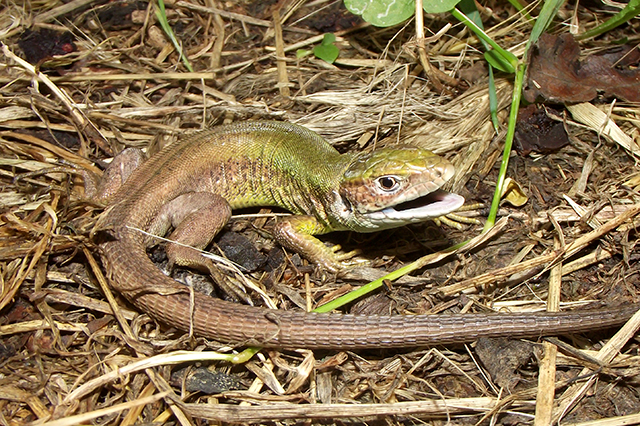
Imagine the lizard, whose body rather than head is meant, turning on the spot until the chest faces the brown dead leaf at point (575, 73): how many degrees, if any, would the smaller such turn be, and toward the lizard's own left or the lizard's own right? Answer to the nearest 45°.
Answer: approximately 45° to the lizard's own left

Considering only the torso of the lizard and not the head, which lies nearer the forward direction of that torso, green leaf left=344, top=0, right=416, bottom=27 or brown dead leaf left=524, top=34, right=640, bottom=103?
the brown dead leaf

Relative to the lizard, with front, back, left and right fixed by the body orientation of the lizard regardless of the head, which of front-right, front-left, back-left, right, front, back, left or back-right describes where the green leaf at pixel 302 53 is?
left

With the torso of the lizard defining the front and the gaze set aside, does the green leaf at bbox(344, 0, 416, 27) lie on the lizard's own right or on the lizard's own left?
on the lizard's own left

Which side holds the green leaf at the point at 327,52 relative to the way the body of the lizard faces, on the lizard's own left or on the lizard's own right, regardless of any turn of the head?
on the lizard's own left

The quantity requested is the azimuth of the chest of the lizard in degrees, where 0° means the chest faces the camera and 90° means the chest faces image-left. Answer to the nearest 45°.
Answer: approximately 270°

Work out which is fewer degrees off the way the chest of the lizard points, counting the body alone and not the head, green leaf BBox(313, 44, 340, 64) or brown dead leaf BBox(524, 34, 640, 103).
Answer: the brown dead leaf

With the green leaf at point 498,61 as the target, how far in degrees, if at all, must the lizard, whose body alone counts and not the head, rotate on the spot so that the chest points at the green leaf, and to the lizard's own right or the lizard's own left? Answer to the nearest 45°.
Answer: approximately 45° to the lizard's own left

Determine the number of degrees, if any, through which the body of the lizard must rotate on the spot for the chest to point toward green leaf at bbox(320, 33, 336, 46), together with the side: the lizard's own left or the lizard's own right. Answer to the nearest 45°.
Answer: approximately 90° to the lizard's own left

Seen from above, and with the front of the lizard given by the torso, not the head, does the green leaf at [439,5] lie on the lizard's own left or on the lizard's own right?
on the lizard's own left
